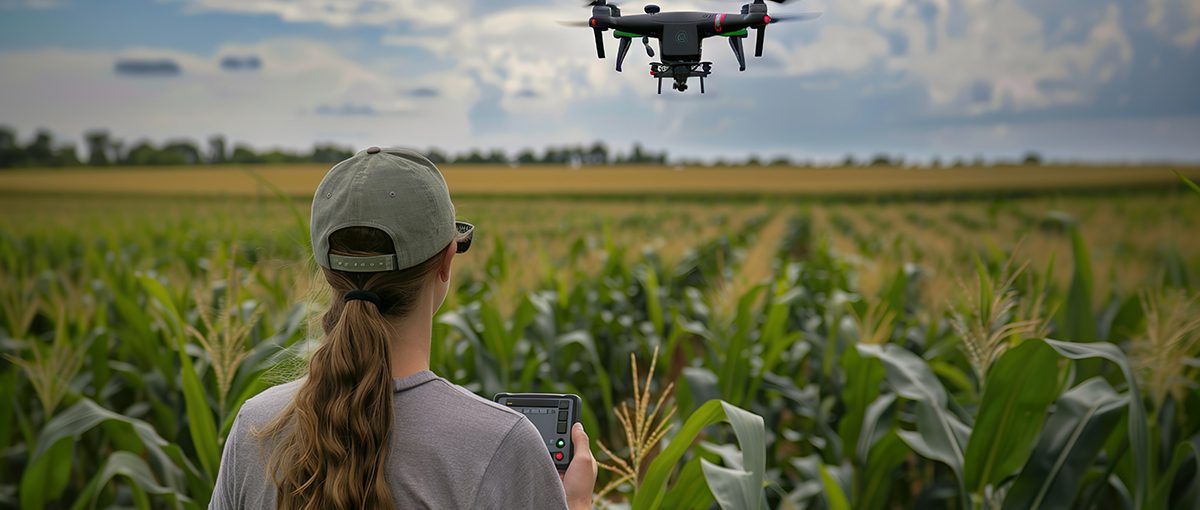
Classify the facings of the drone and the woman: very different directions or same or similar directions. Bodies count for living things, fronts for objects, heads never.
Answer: very different directions

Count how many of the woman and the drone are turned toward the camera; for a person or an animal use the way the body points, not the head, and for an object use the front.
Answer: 1

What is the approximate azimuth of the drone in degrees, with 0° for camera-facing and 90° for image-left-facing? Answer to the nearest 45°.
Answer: approximately 0°

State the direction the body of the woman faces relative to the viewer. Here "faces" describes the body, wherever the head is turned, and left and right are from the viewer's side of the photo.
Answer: facing away from the viewer and to the right of the viewer
